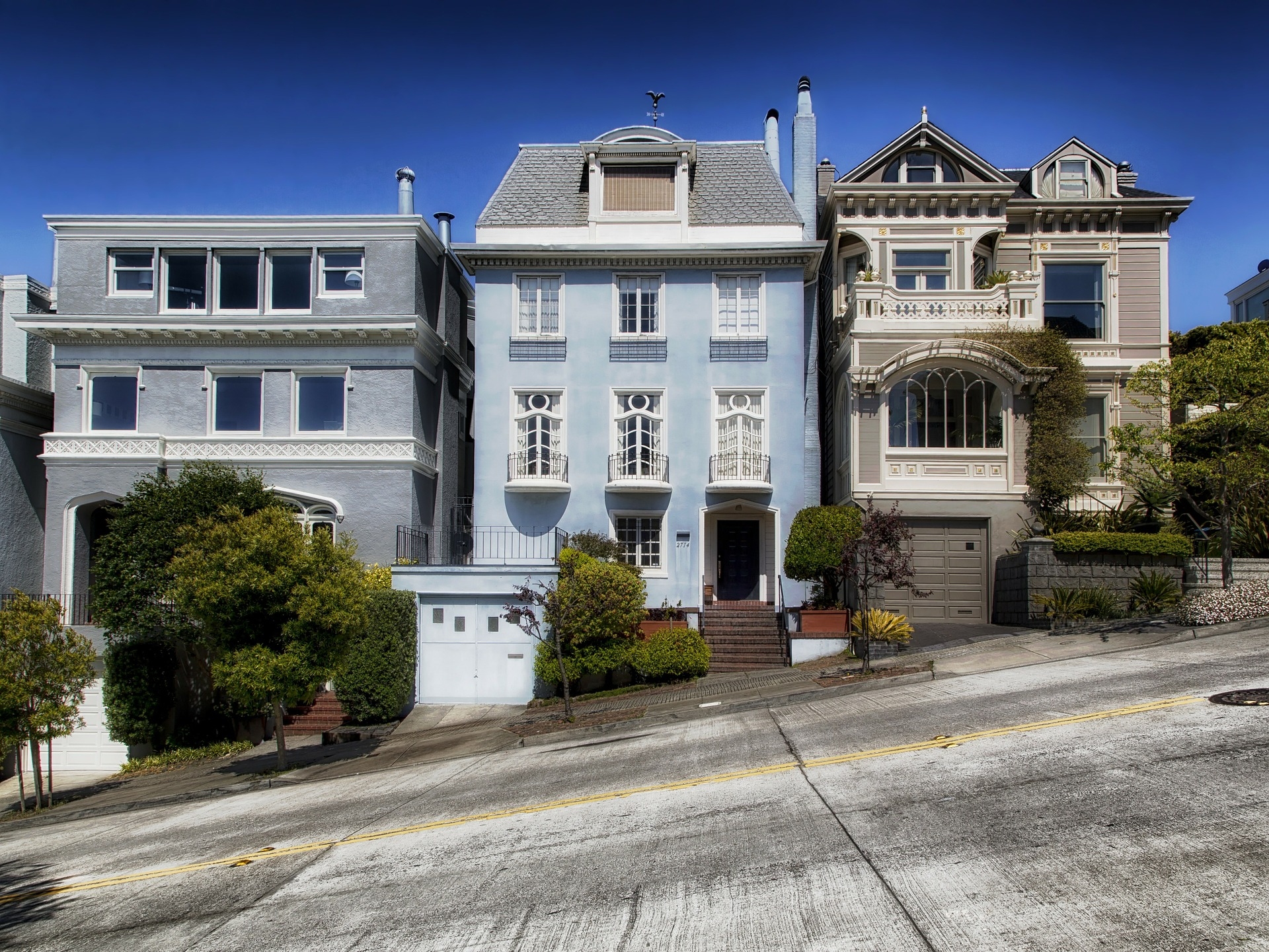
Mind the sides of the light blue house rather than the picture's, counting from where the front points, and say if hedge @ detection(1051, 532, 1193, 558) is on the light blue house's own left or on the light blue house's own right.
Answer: on the light blue house's own left

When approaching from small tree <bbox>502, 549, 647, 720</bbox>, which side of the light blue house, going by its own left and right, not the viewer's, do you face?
front

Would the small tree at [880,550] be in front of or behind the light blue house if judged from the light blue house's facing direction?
in front

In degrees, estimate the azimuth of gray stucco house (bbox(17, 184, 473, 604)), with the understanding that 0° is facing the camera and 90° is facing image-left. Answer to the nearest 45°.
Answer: approximately 0°

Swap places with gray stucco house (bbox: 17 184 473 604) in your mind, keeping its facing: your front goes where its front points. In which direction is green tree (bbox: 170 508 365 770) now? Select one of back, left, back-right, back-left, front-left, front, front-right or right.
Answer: front

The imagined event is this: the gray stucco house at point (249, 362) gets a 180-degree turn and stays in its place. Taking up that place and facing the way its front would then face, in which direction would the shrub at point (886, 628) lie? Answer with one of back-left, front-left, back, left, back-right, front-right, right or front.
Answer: back-right

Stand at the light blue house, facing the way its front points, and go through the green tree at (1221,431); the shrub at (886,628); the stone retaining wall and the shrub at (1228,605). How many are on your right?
0

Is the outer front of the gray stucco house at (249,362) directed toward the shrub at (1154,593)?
no

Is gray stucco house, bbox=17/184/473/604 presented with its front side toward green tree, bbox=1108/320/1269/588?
no

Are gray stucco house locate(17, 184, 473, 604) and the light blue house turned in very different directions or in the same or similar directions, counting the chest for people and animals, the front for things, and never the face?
same or similar directions

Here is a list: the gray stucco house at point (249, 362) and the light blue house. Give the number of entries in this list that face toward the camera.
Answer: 2

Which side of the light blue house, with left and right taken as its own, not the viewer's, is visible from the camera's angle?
front

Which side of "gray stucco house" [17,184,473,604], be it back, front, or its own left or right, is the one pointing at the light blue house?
left

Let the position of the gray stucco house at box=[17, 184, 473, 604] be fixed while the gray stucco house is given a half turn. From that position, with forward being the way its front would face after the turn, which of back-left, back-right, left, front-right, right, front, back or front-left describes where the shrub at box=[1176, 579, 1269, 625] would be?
back-right
